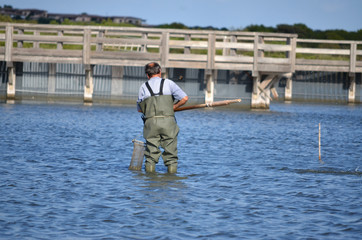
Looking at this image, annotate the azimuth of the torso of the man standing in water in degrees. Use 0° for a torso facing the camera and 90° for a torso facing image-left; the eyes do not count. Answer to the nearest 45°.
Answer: approximately 180°

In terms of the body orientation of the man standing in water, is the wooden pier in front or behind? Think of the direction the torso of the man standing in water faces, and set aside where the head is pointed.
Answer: in front

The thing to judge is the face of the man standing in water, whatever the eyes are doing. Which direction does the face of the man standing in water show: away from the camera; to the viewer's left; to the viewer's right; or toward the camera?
away from the camera
